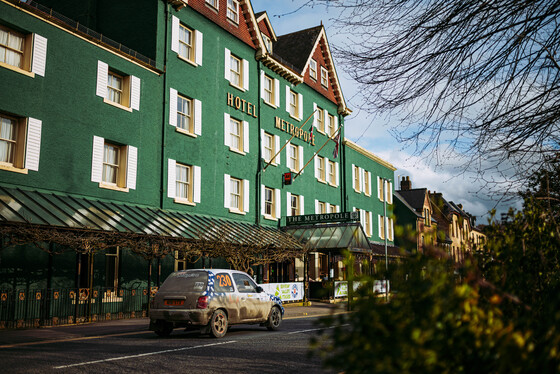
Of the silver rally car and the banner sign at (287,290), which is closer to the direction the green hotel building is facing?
the silver rally car

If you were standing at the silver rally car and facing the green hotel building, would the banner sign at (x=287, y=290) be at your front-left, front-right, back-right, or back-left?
front-right

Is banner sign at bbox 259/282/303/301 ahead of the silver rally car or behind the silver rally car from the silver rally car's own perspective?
ahead

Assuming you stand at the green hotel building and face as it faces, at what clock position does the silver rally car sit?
The silver rally car is roughly at 1 o'clock from the green hotel building.

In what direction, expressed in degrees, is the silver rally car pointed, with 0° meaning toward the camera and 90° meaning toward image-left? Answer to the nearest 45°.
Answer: approximately 225°

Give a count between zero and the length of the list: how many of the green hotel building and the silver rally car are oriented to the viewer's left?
0

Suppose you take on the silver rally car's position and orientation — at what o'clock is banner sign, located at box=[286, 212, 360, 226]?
The banner sign is roughly at 11 o'clock from the silver rally car.

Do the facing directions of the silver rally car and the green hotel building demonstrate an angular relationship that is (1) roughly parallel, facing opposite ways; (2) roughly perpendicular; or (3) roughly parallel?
roughly perpendicular
